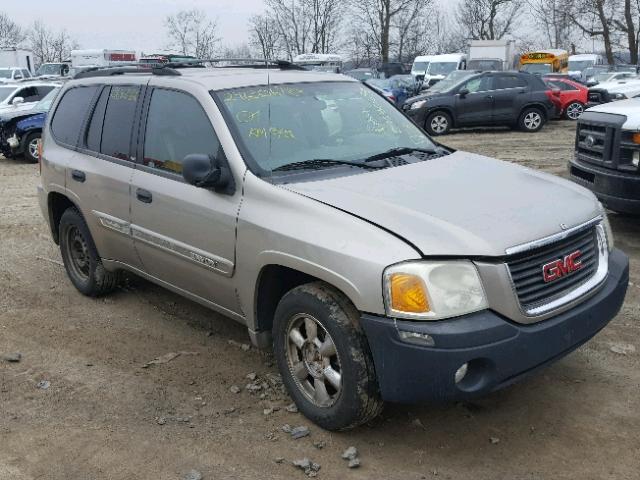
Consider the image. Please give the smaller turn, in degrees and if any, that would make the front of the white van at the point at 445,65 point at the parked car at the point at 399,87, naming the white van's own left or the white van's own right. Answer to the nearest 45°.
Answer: approximately 45° to the white van's own left

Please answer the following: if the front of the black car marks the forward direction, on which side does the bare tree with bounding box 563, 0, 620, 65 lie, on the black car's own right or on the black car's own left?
on the black car's own right

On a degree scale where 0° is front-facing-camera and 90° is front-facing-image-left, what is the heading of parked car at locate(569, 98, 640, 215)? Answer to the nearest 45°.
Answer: approximately 45°

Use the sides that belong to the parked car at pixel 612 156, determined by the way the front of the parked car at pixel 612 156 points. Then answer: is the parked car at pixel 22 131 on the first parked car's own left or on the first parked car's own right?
on the first parked car's own right

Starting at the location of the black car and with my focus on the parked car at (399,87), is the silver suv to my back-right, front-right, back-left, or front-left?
back-left

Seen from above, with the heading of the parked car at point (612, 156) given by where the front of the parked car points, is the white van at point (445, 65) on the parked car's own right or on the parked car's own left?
on the parked car's own right

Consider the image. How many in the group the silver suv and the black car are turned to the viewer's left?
1

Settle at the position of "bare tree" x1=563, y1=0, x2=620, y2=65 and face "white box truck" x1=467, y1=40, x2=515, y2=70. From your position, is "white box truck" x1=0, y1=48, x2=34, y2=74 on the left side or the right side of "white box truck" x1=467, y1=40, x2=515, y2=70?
right

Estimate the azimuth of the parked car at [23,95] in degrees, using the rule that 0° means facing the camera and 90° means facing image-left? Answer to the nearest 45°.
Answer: approximately 45°

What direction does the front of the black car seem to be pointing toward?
to the viewer's left

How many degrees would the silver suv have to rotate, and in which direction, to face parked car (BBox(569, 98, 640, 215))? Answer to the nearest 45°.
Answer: approximately 90° to its left

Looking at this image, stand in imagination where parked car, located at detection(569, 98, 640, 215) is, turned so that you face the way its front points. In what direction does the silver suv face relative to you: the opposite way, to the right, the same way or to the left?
to the left

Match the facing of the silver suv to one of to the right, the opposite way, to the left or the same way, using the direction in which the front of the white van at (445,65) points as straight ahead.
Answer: to the left

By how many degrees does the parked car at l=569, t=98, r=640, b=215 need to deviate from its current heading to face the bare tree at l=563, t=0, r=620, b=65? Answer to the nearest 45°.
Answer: approximately 135° to its right
